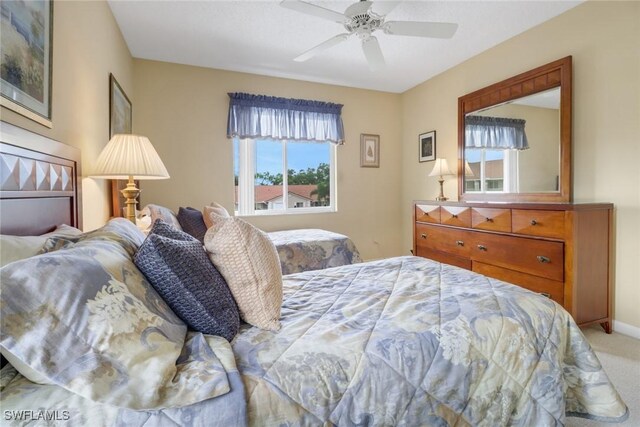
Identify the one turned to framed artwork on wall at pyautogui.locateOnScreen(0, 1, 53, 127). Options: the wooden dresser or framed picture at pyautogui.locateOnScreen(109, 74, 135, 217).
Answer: the wooden dresser

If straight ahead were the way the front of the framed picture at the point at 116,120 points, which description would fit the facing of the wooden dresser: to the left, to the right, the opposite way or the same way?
the opposite way

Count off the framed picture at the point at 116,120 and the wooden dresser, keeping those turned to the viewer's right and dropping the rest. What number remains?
1

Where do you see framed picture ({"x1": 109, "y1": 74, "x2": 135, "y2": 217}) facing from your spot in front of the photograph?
facing to the right of the viewer

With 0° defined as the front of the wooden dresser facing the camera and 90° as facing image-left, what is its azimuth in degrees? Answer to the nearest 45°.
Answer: approximately 45°
